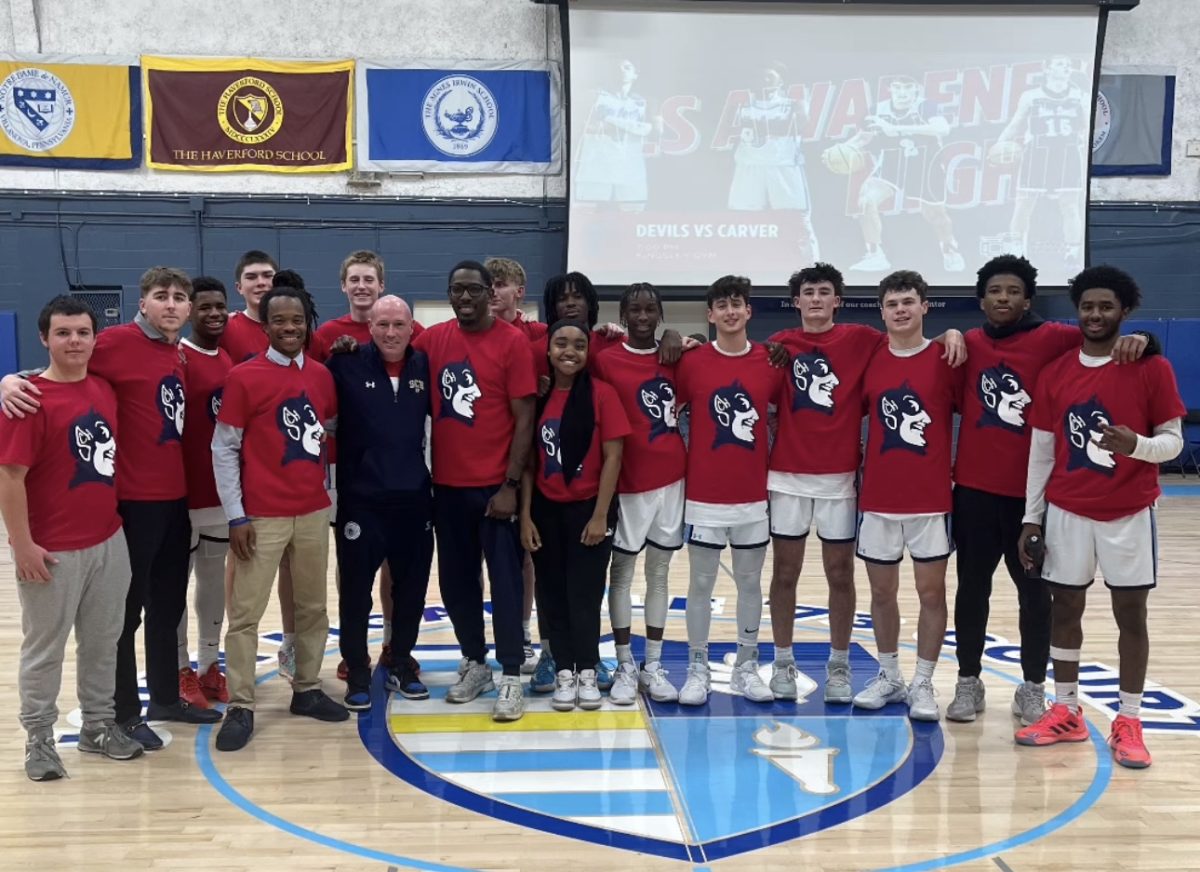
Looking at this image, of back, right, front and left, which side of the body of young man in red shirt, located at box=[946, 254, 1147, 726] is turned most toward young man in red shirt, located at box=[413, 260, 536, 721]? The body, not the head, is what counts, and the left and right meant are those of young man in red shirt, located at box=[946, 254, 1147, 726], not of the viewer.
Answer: right

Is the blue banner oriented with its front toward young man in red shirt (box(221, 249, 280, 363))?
yes

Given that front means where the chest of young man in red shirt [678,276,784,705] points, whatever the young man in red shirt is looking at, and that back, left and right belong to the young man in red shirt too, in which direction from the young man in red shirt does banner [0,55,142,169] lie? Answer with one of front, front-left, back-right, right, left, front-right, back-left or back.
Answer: back-right

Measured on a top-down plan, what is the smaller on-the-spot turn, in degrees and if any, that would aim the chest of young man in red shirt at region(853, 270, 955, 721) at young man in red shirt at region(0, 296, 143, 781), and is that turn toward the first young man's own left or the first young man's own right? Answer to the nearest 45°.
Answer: approximately 45° to the first young man's own right

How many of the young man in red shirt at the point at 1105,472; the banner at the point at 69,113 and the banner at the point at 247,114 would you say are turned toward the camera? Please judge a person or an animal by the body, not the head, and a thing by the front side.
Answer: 3

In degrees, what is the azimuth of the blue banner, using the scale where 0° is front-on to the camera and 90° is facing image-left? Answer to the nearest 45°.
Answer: approximately 0°

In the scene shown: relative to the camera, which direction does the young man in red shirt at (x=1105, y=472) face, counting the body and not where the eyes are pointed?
toward the camera

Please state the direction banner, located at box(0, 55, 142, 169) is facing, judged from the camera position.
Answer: facing the viewer
